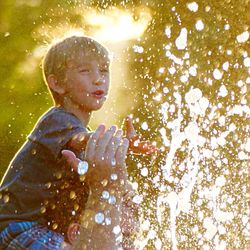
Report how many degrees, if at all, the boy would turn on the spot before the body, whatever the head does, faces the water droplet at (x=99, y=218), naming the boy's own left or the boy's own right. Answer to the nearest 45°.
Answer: approximately 45° to the boy's own right

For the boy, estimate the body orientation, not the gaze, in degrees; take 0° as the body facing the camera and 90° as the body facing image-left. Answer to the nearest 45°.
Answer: approximately 315°

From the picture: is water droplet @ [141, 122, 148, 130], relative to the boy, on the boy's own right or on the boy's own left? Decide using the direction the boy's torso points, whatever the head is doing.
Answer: on the boy's own left

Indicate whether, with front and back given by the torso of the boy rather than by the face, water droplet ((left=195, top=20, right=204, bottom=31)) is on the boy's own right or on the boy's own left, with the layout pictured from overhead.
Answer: on the boy's own left

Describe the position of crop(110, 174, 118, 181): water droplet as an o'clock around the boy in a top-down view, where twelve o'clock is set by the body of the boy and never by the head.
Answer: The water droplet is roughly at 1 o'clock from the boy.

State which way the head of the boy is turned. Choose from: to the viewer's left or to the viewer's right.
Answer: to the viewer's right

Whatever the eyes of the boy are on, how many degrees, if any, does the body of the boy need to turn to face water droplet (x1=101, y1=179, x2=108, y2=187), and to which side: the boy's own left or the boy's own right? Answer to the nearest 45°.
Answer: approximately 45° to the boy's own right
